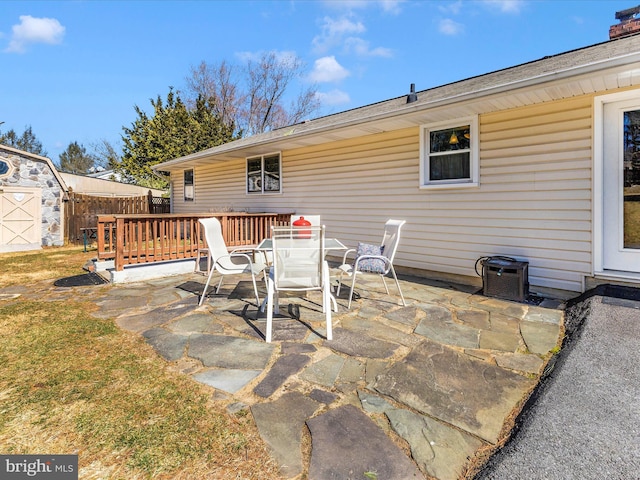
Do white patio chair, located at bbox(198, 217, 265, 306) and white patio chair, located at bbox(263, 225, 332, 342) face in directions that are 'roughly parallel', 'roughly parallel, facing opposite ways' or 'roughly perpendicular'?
roughly perpendicular

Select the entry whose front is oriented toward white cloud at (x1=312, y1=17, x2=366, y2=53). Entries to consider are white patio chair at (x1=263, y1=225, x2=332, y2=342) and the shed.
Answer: the white patio chair

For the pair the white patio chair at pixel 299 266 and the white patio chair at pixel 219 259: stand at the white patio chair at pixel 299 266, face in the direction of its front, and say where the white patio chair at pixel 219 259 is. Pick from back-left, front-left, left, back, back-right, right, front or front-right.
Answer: front-left

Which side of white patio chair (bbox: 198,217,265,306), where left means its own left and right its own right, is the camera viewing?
right

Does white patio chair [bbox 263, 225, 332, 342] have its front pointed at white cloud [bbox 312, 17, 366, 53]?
yes

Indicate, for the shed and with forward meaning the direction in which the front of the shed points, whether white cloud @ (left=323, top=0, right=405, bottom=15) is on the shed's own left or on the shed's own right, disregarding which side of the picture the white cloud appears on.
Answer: on the shed's own left

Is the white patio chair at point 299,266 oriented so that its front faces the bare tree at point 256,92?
yes

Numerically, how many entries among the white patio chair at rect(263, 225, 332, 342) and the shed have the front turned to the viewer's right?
0

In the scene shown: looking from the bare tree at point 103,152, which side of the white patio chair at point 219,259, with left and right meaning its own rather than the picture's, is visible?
left

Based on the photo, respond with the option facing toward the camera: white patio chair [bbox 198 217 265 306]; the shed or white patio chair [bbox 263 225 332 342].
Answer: the shed

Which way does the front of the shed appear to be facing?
toward the camera

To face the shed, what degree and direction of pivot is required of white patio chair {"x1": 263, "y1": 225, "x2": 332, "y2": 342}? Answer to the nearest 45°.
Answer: approximately 45° to its left

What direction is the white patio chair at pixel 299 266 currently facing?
away from the camera
